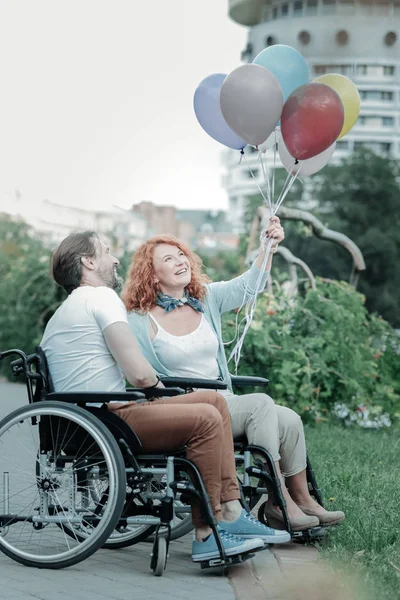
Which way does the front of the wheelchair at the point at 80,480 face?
to the viewer's right

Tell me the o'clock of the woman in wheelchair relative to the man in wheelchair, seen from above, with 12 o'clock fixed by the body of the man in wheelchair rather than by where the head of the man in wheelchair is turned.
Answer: The woman in wheelchair is roughly at 10 o'clock from the man in wheelchair.

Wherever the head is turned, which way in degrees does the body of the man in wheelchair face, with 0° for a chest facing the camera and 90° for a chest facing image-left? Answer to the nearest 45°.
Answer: approximately 270°

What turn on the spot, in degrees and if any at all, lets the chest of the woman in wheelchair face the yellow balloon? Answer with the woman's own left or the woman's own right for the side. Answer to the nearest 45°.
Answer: approximately 90° to the woman's own left

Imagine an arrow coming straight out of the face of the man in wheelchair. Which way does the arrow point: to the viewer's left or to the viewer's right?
to the viewer's right

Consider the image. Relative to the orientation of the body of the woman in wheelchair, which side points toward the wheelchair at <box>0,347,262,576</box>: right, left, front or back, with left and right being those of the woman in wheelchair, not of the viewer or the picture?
right
